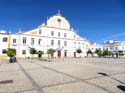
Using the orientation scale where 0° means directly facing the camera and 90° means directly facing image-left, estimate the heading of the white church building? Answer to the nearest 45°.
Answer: approximately 315°
